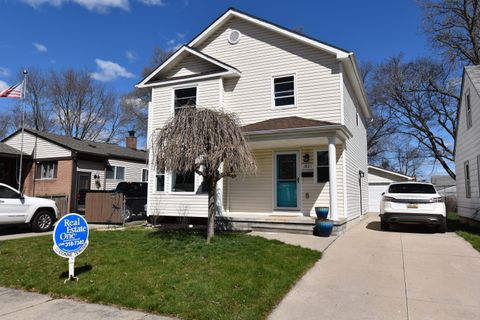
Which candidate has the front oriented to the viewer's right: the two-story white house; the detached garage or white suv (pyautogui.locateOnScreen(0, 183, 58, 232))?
the white suv

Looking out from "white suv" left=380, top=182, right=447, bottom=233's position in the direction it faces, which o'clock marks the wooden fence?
The wooden fence is roughly at 9 o'clock from the white suv.

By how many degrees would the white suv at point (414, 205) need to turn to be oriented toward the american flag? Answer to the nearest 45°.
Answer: approximately 90° to its left

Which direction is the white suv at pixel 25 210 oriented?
to the viewer's right

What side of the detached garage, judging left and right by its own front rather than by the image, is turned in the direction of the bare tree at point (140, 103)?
right

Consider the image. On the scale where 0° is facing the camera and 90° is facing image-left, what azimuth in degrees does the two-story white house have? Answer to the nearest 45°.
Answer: approximately 0°

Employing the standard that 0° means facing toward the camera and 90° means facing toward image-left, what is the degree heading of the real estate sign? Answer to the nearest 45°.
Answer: approximately 0°

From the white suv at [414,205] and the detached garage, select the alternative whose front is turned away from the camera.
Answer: the white suv

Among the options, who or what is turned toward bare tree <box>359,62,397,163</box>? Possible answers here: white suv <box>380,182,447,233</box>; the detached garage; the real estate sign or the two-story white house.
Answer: the white suv

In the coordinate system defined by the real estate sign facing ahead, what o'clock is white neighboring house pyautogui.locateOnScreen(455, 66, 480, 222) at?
The white neighboring house is roughly at 9 o'clock from the real estate sign.

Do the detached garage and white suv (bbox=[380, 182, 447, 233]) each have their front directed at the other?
yes
